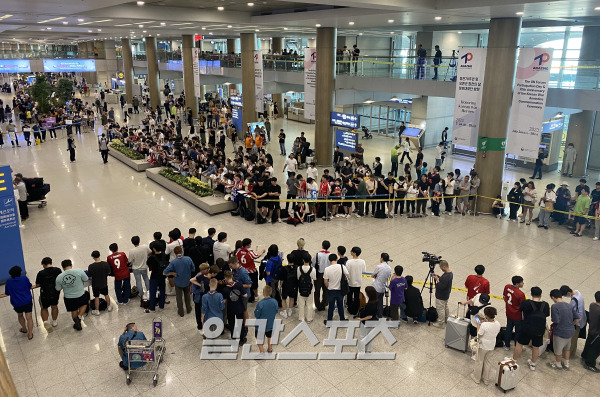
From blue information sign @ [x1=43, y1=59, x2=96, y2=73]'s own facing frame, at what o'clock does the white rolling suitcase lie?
The white rolling suitcase is roughly at 12 o'clock from the blue information sign.

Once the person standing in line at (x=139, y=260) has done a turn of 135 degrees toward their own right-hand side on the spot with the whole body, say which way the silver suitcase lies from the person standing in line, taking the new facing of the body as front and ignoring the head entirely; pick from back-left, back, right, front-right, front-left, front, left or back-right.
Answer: front

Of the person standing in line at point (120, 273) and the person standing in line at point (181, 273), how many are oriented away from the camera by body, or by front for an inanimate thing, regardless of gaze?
2

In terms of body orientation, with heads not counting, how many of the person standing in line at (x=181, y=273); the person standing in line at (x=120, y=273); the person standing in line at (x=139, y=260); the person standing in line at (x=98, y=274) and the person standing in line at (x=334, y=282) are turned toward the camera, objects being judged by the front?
0

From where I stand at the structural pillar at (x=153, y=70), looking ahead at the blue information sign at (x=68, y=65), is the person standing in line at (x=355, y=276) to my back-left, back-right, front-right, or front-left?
back-left

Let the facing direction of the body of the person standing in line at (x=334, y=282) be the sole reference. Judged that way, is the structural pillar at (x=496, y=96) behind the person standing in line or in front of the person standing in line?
in front

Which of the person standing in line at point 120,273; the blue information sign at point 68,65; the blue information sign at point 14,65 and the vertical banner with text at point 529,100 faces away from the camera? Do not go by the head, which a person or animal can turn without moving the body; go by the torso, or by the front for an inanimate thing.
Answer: the person standing in line

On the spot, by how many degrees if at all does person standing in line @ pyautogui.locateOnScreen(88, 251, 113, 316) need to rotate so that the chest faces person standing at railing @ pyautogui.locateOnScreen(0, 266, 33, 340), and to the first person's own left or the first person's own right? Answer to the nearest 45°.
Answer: approximately 90° to the first person's own left

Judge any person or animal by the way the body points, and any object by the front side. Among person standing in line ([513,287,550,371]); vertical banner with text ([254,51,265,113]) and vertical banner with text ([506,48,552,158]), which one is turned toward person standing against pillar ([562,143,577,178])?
person standing in line ([513,287,550,371])

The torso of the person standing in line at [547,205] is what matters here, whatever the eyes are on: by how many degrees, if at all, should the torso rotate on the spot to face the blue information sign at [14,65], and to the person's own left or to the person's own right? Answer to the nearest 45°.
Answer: approximately 45° to the person's own right

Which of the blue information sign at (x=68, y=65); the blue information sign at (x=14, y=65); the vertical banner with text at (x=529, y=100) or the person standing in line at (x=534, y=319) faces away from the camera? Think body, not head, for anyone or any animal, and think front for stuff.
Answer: the person standing in line

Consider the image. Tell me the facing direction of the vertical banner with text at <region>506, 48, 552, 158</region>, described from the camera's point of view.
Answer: facing the viewer

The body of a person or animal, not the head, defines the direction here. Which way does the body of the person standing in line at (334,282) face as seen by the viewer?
away from the camera

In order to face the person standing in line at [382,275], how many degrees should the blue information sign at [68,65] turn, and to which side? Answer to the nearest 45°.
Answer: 0° — it already faces them

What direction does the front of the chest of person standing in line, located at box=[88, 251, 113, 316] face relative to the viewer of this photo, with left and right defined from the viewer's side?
facing away from the viewer

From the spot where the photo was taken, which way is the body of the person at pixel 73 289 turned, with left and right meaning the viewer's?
facing away from the viewer

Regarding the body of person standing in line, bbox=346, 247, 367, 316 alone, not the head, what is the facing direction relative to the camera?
away from the camera

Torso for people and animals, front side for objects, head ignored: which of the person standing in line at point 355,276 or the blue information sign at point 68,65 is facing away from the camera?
the person standing in line
